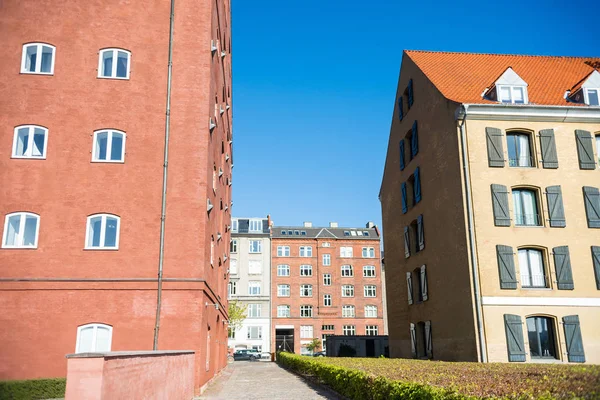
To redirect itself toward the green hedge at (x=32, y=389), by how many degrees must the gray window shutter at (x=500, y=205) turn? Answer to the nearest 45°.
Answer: approximately 45° to its right

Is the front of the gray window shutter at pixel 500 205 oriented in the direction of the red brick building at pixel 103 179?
no

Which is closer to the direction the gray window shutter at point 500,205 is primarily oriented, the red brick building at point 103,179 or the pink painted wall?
the pink painted wall

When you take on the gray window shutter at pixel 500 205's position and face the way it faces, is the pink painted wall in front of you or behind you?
in front

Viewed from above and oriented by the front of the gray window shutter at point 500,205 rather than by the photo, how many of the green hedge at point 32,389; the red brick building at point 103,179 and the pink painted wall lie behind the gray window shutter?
0

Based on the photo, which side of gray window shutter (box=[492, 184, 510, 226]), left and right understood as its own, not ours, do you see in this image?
front
